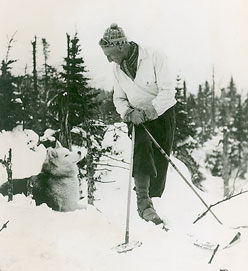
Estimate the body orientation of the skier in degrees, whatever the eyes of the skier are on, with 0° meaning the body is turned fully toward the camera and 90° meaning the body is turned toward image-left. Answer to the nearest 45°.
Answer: approximately 45°

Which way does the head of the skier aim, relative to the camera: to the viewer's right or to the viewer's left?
to the viewer's left

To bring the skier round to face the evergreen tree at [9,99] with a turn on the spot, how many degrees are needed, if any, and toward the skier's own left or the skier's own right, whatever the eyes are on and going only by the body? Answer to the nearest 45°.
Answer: approximately 45° to the skier's own right
